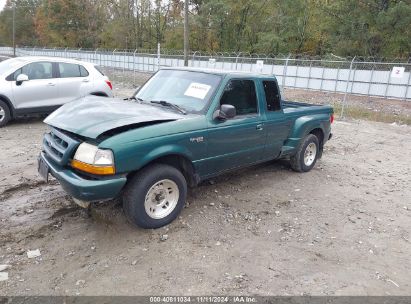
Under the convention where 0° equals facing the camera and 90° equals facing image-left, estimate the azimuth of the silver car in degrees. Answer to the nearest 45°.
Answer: approximately 90°

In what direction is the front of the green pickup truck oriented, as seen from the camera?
facing the viewer and to the left of the viewer

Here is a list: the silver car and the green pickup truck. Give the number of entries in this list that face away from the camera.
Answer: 0

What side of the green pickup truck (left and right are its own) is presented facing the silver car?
right

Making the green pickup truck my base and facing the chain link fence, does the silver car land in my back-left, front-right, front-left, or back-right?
front-left

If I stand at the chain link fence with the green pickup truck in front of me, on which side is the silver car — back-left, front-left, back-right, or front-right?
front-right

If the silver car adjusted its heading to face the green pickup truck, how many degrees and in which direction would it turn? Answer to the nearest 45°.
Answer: approximately 90° to its left

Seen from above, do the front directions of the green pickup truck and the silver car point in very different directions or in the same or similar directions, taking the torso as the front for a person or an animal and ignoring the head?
same or similar directions

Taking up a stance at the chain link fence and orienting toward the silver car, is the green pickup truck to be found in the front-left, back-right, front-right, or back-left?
front-left
